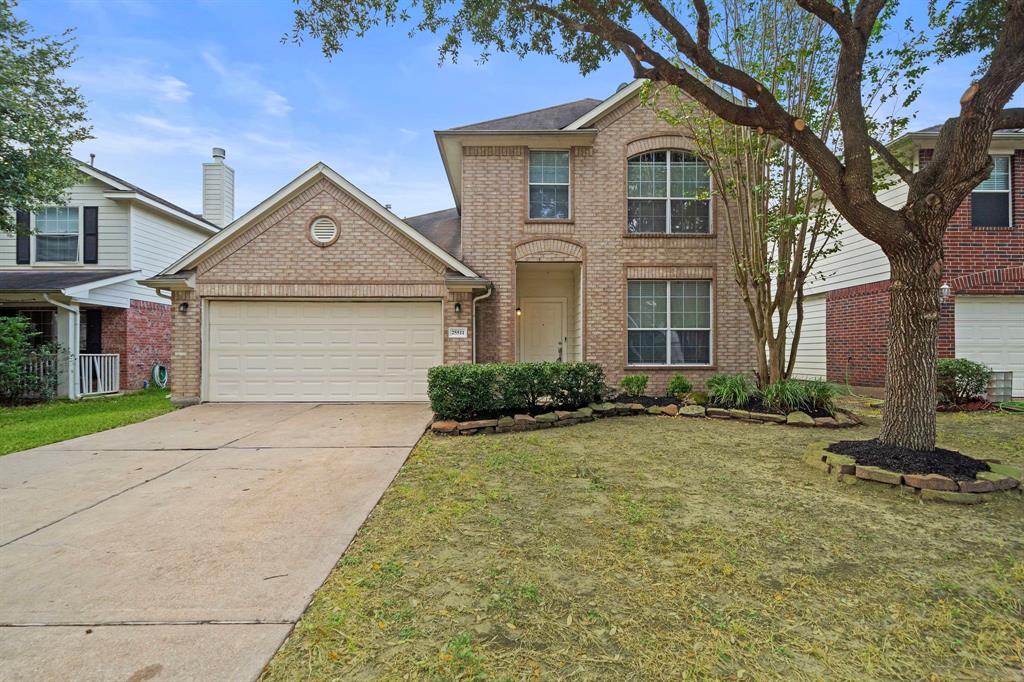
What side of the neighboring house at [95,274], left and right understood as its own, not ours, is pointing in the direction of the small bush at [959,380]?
left

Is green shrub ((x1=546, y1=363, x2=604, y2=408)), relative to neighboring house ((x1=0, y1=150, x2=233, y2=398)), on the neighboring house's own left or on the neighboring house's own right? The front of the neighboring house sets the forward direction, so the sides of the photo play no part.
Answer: on the neighboring house's own left

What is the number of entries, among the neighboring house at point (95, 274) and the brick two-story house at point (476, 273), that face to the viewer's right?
0

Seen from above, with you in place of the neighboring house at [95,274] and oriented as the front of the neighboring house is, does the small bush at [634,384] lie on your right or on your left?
on your left

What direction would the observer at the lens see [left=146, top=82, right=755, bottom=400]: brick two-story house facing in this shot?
facing the viewer

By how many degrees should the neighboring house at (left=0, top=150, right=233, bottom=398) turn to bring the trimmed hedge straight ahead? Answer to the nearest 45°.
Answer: approximately 90° to its left

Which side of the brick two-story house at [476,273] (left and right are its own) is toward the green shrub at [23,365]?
right

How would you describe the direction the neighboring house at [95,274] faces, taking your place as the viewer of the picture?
facing the viewer and to the left of the viewer

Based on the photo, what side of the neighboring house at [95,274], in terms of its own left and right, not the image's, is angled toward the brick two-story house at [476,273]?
left

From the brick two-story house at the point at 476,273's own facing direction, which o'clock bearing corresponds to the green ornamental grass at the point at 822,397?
The green ornamental grass is roughly at 10 o'clock from the brick two-story house.

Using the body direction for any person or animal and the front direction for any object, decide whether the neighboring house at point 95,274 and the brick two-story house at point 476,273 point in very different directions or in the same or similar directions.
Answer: same or similar directions

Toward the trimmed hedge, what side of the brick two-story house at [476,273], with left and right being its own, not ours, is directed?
front

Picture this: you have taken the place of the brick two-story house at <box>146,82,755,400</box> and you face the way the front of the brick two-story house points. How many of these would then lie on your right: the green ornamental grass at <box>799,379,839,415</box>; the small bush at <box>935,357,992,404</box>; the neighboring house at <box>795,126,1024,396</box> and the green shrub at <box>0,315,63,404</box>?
1

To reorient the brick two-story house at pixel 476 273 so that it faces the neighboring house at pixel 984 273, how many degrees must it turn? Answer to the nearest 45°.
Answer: approximately 90° to its left

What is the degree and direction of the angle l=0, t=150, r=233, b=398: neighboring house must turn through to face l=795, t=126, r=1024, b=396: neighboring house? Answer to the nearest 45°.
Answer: approximately 90° to its left
